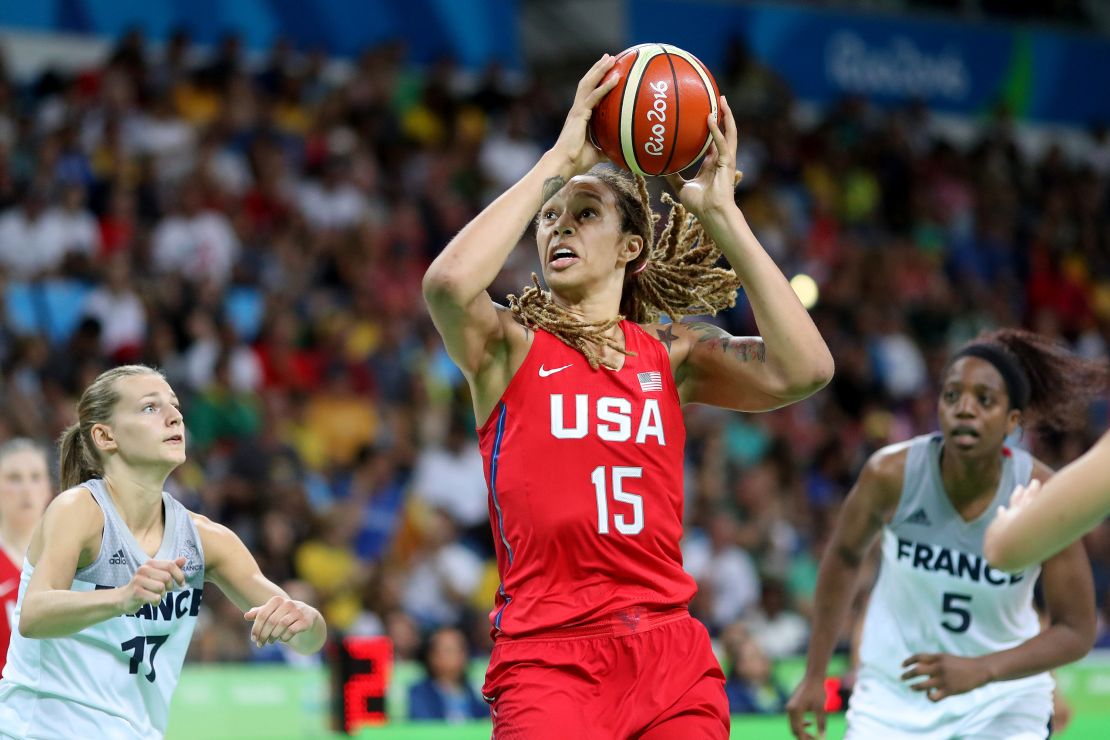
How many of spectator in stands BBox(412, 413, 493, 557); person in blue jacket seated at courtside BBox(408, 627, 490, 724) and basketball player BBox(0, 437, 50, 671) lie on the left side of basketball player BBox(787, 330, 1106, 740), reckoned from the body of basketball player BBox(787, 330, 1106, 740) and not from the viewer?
0

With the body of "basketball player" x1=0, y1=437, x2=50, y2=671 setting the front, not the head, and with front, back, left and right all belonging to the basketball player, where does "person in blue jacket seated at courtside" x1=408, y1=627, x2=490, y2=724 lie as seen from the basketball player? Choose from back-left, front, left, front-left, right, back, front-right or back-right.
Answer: back-left

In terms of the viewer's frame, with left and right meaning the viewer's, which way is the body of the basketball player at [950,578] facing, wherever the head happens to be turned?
facing the viewer

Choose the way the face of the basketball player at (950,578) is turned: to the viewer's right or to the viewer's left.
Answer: to the viewer's left

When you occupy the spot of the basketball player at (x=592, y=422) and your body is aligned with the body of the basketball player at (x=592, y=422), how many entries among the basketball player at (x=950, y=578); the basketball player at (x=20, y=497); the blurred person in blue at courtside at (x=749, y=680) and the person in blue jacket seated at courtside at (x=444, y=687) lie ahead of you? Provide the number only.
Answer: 0

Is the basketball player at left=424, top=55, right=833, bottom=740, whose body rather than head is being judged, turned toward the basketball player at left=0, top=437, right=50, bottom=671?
no

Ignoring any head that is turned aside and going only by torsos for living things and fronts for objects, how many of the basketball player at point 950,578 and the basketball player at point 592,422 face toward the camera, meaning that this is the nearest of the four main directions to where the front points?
2

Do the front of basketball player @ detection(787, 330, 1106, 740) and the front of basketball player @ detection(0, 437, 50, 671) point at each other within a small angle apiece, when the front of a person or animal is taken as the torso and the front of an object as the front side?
no

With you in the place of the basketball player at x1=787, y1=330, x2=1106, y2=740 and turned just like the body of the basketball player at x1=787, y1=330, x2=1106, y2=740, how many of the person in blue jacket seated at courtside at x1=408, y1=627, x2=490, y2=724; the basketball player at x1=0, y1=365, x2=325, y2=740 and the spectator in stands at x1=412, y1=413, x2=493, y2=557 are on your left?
0

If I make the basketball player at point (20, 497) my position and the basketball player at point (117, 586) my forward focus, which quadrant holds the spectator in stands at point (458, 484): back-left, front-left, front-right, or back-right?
back-left

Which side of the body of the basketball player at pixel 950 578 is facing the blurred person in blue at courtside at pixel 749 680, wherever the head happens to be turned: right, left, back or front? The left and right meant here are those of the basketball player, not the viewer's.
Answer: back

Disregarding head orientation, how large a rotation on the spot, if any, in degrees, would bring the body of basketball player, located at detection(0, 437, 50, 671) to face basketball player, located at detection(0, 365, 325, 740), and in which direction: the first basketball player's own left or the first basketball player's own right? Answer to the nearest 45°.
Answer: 0° — they already face them

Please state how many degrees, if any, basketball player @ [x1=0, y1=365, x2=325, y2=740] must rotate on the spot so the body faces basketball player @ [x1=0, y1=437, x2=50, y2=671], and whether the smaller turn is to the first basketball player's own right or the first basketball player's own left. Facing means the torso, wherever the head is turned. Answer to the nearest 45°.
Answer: approximately 135° to the first basketball player's own left

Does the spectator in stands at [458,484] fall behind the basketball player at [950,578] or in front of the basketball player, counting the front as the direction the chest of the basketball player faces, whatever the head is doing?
behind

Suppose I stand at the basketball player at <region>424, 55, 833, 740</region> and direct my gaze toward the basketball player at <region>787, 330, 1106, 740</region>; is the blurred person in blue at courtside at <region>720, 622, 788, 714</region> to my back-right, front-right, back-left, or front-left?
front-left

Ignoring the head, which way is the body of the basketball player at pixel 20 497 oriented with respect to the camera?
toward the camera

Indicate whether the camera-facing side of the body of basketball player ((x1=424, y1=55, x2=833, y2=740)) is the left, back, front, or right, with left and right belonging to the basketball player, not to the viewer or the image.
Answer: front

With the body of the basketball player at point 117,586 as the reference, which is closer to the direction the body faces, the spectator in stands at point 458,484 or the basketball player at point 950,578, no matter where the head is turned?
the basketball player

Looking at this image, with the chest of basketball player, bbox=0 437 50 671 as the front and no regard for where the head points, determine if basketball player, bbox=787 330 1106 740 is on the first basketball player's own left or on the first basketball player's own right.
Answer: on the first basketball player's own left

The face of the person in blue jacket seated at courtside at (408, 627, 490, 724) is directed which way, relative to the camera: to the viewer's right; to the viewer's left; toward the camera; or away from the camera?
toward the camera
